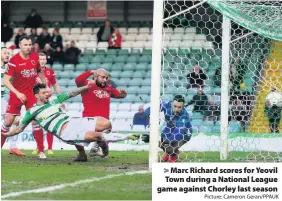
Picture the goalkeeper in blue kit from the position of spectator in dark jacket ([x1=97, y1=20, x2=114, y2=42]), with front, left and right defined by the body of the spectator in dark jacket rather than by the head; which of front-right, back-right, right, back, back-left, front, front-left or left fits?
front

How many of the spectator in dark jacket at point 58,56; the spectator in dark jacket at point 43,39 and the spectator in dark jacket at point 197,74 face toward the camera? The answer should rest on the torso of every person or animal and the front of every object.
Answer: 3

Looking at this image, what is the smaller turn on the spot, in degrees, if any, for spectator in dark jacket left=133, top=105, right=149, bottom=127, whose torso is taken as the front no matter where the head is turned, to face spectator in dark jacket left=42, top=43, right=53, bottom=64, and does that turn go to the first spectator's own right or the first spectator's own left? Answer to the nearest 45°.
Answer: approximately 135° to the first spectator's own right

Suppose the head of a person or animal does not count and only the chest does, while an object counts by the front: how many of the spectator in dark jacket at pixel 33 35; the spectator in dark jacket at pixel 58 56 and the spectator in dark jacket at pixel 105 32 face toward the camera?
3

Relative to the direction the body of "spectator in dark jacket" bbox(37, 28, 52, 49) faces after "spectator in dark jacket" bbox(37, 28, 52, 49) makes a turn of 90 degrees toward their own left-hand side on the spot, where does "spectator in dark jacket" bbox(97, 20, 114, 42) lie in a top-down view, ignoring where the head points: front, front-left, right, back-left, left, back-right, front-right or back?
front

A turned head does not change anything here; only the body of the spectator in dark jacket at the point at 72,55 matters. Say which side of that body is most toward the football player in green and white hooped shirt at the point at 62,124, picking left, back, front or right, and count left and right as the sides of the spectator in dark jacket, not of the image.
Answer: front

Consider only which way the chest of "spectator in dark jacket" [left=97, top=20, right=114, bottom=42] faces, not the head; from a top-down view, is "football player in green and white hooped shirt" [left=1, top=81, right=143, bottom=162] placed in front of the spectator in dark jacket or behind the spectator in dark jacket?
in front

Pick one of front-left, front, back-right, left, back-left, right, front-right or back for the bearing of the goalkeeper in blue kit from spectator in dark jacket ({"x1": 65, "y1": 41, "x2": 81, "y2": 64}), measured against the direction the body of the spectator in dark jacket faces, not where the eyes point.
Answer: front

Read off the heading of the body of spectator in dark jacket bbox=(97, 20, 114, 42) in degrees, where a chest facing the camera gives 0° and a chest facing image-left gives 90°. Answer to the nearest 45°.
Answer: approximately 0°

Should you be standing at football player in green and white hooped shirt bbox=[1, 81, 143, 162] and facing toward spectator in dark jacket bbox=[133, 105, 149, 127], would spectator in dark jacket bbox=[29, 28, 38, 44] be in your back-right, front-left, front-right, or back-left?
front-left

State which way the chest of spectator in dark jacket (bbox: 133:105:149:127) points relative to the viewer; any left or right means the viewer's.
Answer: facing the viewer

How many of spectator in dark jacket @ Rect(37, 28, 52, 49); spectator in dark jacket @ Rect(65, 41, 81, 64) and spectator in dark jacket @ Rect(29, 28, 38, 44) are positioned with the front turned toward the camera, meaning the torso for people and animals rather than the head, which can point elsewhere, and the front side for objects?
3

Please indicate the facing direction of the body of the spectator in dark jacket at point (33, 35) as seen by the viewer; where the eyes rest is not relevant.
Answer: toward the camera

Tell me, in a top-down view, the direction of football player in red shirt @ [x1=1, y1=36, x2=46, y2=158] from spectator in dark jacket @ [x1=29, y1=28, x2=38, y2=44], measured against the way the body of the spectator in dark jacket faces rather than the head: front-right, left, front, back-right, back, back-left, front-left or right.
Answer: front

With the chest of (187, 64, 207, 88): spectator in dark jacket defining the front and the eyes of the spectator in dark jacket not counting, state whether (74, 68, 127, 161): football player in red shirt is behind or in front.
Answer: in front

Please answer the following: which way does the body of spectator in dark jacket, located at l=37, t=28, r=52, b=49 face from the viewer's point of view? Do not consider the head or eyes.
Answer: toward the camera

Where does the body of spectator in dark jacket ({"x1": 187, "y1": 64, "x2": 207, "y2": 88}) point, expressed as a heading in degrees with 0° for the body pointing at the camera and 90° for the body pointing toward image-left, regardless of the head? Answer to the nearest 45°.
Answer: approximately 0°
